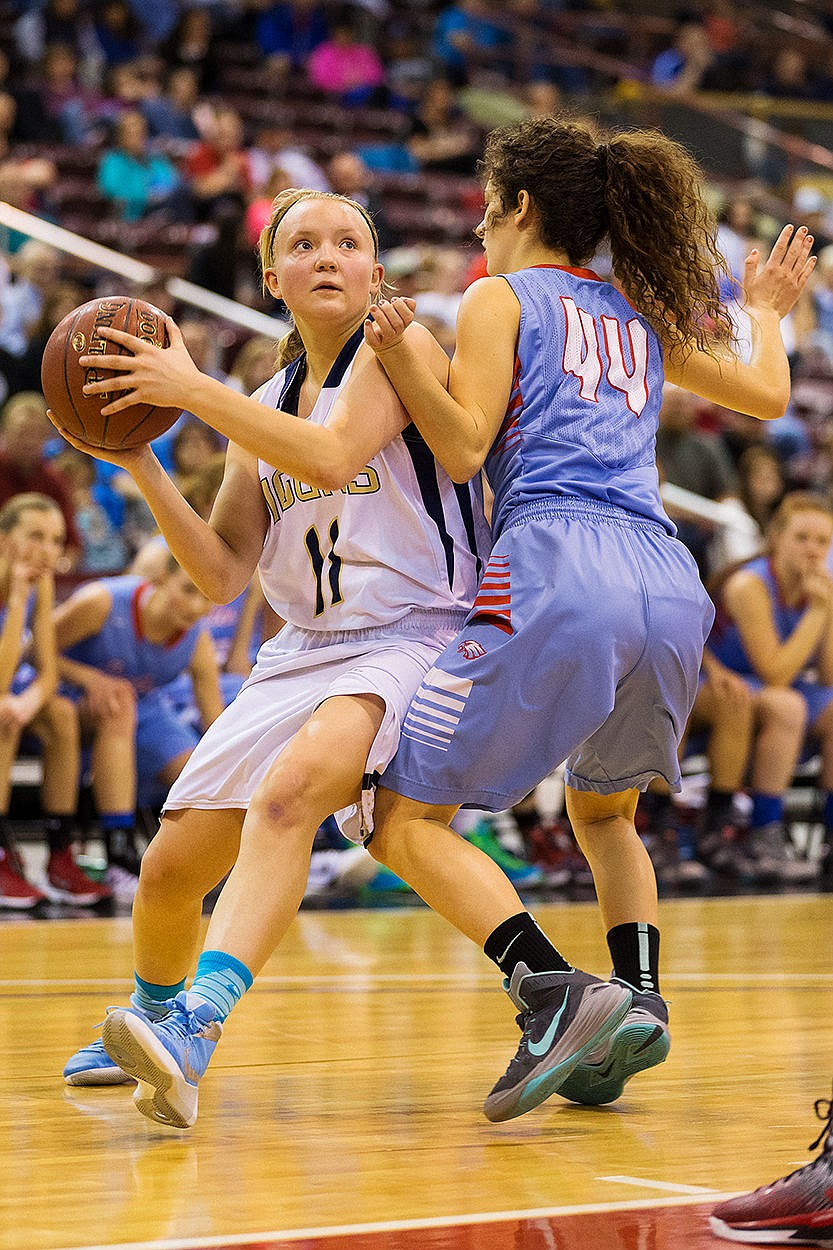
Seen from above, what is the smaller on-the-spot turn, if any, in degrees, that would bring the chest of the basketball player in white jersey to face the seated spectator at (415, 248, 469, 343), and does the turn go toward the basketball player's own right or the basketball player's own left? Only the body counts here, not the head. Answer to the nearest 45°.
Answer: approximately 135° to the basketball player's own right

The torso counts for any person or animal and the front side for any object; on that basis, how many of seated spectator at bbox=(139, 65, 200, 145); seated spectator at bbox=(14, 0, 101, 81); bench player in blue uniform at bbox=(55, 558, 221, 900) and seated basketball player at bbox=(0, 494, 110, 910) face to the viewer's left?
0

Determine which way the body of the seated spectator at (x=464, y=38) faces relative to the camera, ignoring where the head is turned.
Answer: toward the camera

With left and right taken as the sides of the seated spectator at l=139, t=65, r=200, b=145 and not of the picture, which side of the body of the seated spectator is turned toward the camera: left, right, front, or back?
front

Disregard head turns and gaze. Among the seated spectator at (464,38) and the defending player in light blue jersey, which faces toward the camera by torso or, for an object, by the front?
the seated spectator

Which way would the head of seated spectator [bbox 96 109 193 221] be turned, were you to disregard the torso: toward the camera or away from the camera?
toward the camera

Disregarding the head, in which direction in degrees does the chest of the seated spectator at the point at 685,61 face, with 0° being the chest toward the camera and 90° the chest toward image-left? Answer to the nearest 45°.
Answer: approximately 45°

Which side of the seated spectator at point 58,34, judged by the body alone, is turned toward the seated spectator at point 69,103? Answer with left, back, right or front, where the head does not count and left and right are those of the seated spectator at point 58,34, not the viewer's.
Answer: front

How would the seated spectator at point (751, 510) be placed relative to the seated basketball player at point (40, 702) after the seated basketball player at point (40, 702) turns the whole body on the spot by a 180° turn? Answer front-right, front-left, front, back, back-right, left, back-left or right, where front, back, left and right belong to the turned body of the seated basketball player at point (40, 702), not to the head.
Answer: right

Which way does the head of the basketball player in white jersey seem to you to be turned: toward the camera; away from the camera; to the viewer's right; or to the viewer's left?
toward the camera

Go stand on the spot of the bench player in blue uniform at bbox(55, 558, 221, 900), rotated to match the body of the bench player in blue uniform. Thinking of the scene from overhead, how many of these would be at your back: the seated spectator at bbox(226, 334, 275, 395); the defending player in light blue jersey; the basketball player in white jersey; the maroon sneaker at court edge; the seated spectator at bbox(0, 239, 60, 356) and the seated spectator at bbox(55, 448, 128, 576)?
3

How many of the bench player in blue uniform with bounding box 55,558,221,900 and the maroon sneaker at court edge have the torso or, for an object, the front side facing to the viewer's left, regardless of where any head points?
1

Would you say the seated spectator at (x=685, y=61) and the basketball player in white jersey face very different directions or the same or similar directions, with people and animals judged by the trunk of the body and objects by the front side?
same or similar directions

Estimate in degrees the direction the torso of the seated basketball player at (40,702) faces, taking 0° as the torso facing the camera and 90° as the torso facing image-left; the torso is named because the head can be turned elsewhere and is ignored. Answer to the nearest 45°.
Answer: approximately 315°

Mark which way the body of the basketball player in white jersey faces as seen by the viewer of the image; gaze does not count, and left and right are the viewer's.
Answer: facing the viewer and to the left of the viewer

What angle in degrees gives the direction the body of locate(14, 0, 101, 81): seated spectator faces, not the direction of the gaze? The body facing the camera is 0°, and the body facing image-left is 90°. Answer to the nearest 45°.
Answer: approximately 0°

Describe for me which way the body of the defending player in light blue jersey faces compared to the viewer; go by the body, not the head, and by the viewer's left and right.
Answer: facing away from the viewer and to the left of the viewer

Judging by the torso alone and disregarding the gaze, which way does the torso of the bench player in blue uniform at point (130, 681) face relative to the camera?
toward the camera
